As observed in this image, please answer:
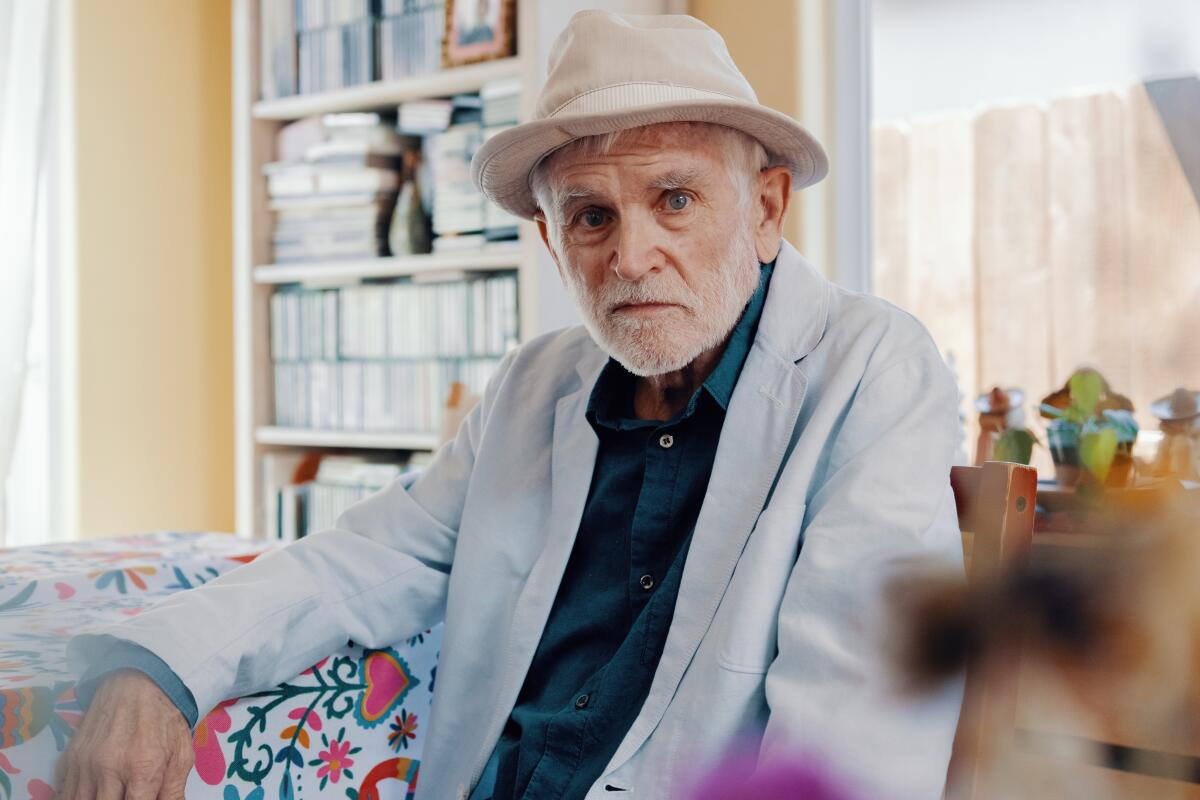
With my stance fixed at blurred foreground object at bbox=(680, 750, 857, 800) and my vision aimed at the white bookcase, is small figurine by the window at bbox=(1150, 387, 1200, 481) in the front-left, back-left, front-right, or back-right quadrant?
front-right

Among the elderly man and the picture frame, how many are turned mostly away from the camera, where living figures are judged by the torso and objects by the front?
0

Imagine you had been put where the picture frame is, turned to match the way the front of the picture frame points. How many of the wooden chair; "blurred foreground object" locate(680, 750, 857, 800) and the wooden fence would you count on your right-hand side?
0

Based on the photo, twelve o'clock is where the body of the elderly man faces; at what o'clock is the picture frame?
The picture frame is roughly at 4 o'clock from the elderly man.

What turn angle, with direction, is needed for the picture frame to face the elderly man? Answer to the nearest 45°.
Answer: approximately 45° to its left

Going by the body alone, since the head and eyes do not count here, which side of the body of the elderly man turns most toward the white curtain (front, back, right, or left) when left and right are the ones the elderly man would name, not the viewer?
right

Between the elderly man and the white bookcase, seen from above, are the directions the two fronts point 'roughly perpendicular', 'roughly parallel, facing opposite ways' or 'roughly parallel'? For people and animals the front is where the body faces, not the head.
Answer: roughly parallel

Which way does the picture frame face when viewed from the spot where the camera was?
facing the viewer and to the left of the viewer

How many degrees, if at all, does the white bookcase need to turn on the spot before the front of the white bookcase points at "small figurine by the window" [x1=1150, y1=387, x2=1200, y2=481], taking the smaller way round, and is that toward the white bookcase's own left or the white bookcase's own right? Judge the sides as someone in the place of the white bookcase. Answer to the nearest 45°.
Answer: approximately 90° to the white bookcase's own left

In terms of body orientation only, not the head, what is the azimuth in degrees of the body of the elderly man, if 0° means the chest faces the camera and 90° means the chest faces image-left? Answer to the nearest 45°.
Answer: approximately 45°

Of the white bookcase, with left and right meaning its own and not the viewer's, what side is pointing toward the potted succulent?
left

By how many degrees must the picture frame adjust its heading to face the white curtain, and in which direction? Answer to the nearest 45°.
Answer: approximately 45° to its right

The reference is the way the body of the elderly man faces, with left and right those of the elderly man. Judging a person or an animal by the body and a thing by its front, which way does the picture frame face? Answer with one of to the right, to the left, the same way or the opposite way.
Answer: the same way
